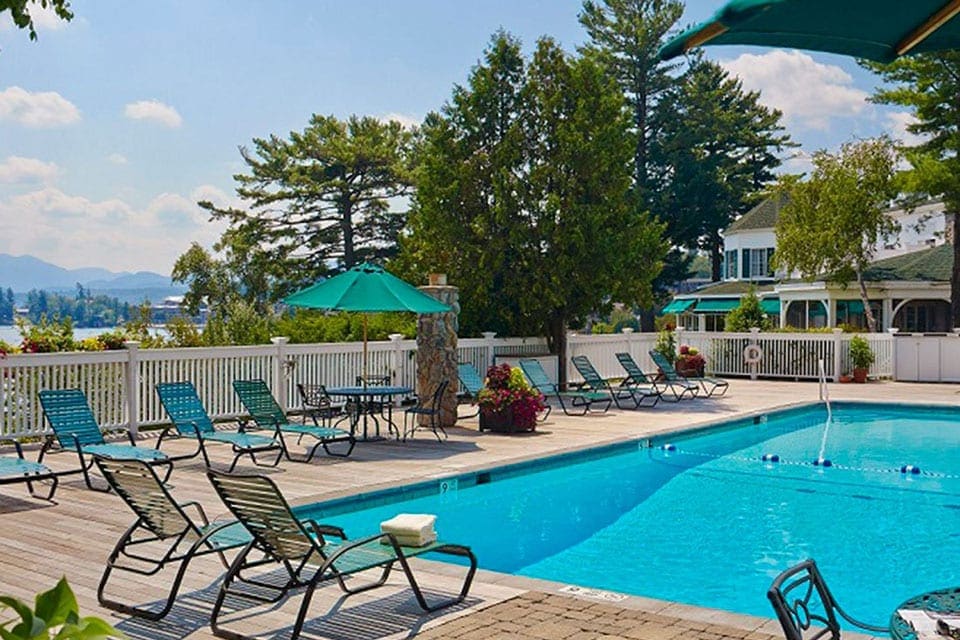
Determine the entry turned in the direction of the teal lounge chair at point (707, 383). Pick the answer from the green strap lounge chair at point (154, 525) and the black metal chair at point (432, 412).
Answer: the green strap lounge chair

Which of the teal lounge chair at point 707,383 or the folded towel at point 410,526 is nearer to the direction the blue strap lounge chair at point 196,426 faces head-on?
the folded towel

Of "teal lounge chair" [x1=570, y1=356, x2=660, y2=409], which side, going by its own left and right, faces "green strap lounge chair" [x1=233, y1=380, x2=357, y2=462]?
right

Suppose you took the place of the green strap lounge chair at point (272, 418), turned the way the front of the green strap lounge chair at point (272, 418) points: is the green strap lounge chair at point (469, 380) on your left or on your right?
on your left

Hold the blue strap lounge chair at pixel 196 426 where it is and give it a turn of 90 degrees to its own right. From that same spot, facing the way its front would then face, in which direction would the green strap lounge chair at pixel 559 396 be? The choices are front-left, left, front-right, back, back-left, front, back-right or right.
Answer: back

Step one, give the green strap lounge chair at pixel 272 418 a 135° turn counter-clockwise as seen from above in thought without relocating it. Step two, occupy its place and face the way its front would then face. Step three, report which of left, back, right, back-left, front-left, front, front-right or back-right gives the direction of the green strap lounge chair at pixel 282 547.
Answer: back

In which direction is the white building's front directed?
toward the camera

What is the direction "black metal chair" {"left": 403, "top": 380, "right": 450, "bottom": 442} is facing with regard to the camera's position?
facing to the left of the viewer

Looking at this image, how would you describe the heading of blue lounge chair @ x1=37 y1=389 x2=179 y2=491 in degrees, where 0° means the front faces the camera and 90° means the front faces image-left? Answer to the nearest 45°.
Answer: approximately 315°

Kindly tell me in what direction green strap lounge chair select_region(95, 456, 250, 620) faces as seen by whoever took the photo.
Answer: facing away from the viewer and to the right of the viewer

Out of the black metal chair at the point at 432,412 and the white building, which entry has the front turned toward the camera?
the white building

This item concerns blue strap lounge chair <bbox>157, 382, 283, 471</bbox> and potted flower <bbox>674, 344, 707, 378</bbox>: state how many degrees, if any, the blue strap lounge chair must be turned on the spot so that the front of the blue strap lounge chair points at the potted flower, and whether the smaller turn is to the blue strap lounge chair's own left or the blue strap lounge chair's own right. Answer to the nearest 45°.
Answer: approximately 90° to the blue strap lounge chair's own left

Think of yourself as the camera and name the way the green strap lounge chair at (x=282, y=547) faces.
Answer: facing away from the viewer and to the right of the viewer

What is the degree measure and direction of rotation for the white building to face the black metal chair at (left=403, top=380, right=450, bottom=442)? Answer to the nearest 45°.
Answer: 0° — it already faces it

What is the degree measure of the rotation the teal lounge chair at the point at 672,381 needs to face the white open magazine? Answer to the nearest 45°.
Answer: approximately 45° to its right

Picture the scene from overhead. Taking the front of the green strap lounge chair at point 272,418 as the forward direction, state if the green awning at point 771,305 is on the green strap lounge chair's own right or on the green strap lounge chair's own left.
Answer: on the green strap lounge chair's own left

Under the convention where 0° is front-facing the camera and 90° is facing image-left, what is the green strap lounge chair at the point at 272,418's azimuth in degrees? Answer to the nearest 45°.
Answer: approximately 315°

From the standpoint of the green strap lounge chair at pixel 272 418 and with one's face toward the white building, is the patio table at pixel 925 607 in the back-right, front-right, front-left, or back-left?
back-right

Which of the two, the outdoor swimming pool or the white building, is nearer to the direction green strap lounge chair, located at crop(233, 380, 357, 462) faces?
the outdoor swimming pool
